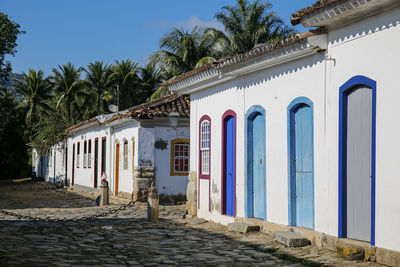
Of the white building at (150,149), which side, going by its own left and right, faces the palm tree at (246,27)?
back

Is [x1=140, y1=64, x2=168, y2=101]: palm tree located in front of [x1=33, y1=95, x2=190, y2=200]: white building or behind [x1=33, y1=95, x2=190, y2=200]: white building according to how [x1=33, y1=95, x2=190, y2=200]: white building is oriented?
behind

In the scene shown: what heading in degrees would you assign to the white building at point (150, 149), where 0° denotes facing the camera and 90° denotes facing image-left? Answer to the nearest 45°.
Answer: approximately 45°

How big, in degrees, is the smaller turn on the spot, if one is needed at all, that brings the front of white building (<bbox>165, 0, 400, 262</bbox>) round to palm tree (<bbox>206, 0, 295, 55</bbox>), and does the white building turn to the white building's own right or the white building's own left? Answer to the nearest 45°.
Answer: approximately 135° to the white building's own right

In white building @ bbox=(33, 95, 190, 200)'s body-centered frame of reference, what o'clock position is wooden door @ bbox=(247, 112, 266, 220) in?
The wooden door is roughly at 10 o'clock from the white building.

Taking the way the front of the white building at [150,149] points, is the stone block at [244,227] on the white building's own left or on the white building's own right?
on the white building's own left

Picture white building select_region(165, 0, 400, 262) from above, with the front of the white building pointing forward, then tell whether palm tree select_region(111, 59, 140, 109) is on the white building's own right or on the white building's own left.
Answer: on the white building's own right
